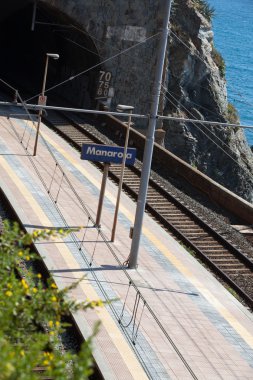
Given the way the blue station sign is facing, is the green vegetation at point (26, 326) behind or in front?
in front

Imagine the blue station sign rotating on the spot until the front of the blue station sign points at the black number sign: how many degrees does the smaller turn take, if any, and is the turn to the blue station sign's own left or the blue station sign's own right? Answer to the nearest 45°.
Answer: approximately 180°

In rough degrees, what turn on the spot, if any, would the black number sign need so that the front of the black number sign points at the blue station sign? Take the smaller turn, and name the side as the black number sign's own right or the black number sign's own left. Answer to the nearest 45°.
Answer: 0° — it already faces it

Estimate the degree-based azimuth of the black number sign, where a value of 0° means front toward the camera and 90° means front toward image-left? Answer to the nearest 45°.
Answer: approximately 0°

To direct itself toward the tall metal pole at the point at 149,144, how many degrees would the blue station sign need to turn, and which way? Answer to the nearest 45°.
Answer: approximately 45° to its left

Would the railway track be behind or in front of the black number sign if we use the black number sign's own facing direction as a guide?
in front

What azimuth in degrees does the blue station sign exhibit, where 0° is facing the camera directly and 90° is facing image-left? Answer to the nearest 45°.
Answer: approximately 0°

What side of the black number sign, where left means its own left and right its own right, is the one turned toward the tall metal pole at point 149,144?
front

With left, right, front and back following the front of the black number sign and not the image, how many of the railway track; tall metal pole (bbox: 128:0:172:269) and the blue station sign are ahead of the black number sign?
3

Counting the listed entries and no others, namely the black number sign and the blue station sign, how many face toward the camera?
2
